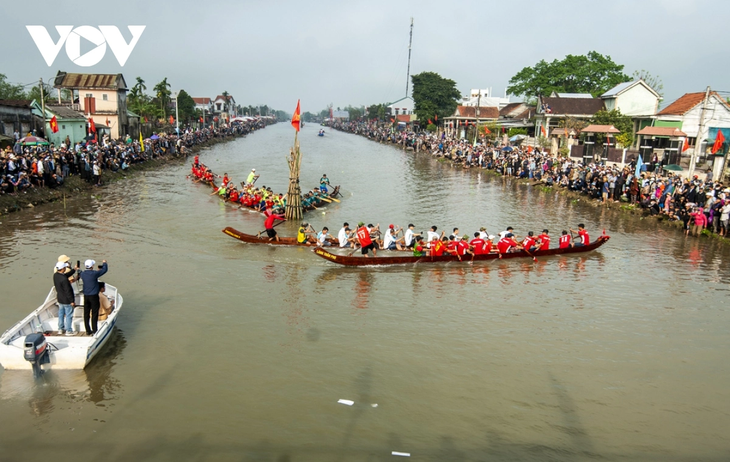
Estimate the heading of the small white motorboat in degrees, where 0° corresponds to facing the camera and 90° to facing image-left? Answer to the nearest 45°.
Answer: approximately 225°

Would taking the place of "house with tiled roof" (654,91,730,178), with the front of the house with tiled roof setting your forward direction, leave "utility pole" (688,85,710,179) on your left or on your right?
on your left

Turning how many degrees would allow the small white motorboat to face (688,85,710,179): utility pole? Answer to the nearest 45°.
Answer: approximately 45° to its right

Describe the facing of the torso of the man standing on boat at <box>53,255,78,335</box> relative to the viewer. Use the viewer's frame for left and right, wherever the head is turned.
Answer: facing away from the viewer and to the right of the viewer

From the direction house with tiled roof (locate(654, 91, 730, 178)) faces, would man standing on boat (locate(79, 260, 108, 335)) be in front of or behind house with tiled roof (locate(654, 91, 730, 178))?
in front

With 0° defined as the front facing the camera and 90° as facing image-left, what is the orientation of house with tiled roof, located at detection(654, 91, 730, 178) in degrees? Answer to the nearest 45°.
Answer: approximately 45°

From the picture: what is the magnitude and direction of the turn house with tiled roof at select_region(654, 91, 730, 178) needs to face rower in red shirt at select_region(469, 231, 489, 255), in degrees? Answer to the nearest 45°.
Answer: approximately 45° to its left

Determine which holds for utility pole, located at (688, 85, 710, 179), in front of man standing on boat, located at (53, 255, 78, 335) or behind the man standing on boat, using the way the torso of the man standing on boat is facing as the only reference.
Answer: in front

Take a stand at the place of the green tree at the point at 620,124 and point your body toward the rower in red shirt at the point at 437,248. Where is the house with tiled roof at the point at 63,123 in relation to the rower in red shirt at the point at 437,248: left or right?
right
